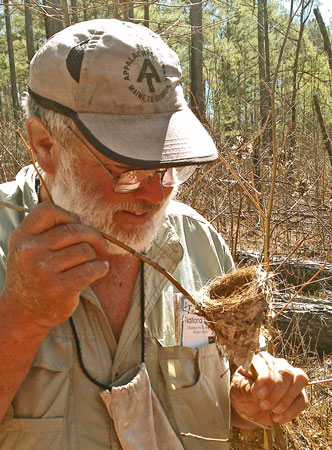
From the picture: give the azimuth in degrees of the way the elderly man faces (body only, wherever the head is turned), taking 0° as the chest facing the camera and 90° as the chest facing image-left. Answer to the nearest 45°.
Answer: approximately 315°

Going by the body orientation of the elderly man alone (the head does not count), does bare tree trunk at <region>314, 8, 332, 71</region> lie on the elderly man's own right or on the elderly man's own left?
on the elderly man's own left
